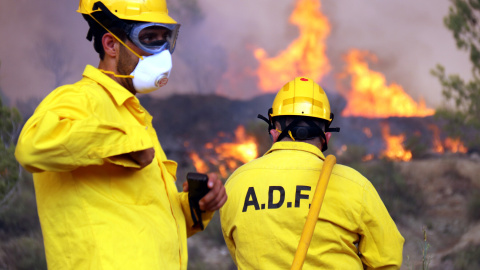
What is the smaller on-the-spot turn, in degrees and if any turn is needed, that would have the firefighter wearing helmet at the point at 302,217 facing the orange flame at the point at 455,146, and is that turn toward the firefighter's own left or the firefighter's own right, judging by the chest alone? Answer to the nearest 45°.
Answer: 0° — they already face it

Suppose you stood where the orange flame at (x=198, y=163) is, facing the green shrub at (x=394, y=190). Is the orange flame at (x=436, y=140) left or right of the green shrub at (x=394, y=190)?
left

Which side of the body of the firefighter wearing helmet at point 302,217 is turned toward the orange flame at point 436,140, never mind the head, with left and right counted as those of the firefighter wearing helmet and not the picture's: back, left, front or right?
front

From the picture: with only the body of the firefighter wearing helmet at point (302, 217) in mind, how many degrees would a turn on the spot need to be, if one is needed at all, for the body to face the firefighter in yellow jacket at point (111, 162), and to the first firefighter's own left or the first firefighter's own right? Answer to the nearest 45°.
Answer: approximately 135° to the first firefighter's own left

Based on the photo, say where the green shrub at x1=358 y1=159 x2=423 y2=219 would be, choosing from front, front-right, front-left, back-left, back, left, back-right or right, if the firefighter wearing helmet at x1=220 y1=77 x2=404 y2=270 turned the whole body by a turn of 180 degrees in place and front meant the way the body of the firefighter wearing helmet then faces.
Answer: back

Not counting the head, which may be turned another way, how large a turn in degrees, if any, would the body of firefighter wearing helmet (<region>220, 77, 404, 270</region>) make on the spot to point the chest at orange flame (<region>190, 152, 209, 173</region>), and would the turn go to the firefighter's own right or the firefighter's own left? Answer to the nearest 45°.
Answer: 0° — they already face it

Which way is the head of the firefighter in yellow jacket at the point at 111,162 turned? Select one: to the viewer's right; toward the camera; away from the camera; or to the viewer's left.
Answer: to the viewer's right

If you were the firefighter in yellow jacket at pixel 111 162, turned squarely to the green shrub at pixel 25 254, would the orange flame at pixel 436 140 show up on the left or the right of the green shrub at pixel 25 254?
right

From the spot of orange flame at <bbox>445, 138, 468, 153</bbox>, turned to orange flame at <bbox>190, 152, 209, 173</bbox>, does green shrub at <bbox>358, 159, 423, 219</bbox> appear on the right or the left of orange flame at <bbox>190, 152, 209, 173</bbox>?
left

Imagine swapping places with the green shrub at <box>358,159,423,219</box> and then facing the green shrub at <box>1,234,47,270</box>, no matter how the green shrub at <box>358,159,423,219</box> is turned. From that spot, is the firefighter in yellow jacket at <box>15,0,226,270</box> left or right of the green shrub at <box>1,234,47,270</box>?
left

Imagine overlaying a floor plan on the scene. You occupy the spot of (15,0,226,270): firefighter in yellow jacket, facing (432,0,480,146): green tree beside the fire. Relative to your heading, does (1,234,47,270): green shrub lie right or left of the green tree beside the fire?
left

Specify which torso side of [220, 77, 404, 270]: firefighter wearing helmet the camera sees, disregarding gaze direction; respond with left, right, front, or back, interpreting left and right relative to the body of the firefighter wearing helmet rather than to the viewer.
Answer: back

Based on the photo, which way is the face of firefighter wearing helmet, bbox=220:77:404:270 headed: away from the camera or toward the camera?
away from the camera

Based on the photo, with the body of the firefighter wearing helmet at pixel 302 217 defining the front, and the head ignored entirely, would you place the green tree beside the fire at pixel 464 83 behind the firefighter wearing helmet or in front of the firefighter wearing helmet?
in front
